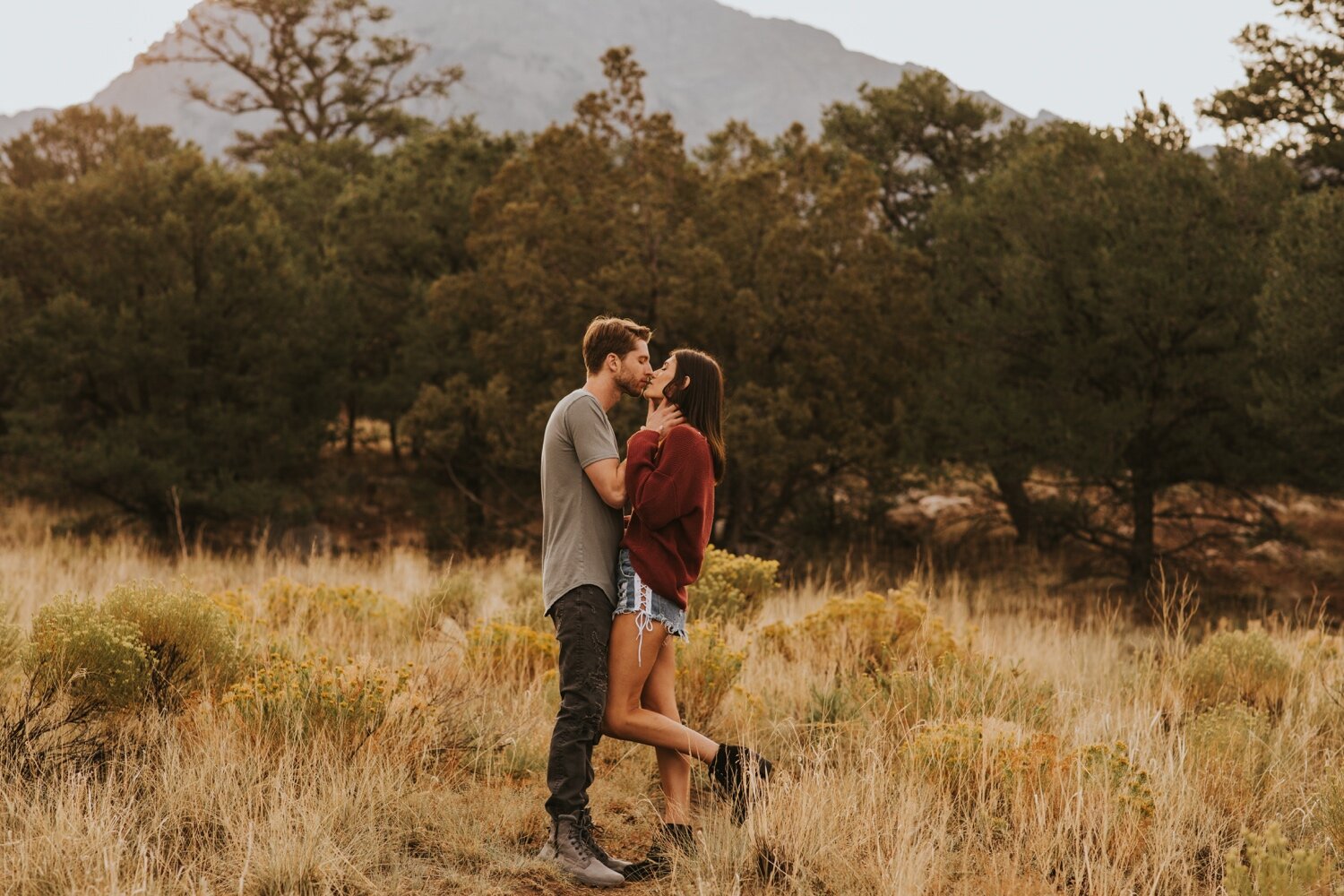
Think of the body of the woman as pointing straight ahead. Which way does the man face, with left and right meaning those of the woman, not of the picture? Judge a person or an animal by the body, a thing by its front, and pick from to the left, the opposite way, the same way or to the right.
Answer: the opposite way

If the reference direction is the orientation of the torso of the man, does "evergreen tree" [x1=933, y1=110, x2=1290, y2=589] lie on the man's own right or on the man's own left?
on the man's own left

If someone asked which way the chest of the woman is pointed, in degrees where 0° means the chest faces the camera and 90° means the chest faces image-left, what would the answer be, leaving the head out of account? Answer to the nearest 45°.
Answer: approximately 90°

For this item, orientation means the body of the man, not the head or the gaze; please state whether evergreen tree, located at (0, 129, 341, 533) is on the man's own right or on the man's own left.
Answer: on the man's own left

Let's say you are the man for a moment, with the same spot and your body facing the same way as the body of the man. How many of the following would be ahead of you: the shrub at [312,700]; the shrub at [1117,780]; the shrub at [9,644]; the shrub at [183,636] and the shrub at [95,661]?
1

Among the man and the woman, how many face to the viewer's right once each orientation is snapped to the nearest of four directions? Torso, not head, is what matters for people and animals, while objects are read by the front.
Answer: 1

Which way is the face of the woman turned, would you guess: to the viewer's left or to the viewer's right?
to the viewer's left

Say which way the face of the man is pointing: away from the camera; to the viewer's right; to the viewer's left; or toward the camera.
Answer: to the viewer's right

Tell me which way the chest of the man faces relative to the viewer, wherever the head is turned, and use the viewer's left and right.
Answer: facing to the right of the viewer

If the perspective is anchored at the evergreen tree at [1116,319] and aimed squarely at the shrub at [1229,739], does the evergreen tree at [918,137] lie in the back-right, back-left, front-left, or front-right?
back-right

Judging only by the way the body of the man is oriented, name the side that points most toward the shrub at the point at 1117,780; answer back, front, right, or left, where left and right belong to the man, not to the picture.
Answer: front

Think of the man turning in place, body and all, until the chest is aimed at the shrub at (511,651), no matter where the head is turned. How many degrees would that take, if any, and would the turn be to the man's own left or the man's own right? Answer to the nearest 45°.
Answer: approximately 90° to the man's own left
